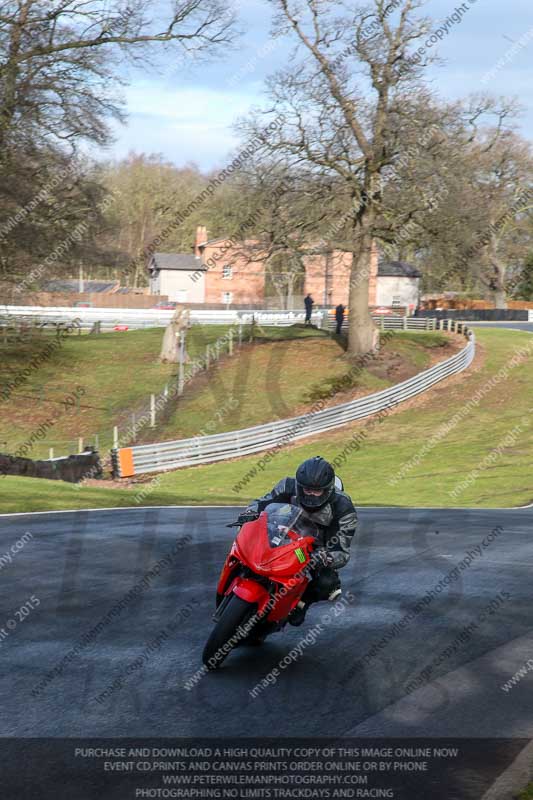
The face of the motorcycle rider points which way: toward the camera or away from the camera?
toward the camera

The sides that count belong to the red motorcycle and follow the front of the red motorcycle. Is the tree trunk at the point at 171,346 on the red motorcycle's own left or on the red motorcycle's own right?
on the red motorcycle's own right

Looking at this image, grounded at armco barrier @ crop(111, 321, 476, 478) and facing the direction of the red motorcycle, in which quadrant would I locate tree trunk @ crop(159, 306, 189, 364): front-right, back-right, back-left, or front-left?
back-right

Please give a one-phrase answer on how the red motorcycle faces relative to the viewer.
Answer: facing the viewer and to the left of the viewer

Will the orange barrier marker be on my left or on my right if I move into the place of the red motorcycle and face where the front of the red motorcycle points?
on my right

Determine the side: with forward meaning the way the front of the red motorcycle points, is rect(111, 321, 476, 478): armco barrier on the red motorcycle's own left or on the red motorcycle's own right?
on the red motorcycle's own right
